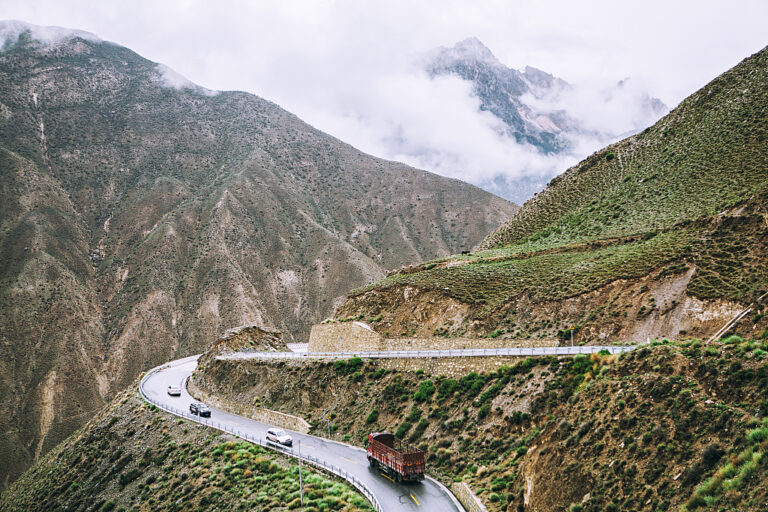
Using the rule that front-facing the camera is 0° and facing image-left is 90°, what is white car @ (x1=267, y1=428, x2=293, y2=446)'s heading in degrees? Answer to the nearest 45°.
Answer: approximately 315°

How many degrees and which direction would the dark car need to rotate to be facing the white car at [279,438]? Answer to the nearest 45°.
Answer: approximately 45° to its right

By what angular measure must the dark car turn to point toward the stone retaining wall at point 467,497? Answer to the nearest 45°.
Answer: approximately 45° to its right

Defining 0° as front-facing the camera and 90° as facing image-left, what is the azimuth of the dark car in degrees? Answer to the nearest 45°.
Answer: approximately 315°

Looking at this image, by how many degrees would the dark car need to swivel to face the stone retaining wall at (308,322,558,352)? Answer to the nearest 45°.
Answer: approximately 45° to its left

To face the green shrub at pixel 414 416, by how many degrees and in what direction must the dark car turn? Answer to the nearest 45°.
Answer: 0° — it already faces it

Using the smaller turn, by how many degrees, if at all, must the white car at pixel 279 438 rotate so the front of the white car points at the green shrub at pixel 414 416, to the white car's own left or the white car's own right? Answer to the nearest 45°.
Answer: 0° — it already faces it

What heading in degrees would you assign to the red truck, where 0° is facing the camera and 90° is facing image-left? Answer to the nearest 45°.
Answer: approximately 135°

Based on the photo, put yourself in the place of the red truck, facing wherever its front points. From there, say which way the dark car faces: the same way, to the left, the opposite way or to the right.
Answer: the opposite way
